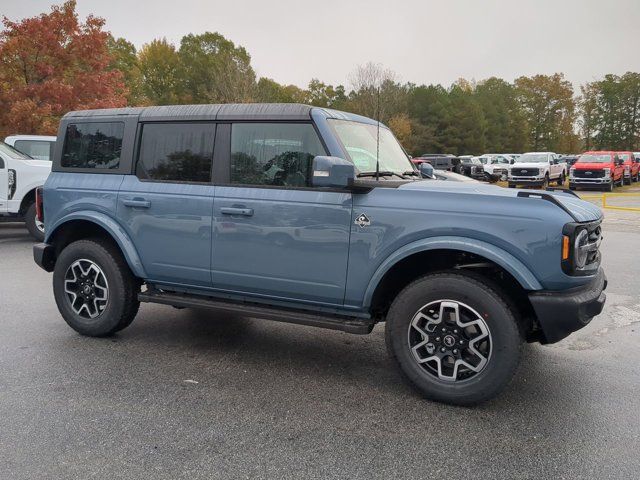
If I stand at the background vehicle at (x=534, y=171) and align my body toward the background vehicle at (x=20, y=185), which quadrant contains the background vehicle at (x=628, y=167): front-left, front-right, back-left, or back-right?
back-left

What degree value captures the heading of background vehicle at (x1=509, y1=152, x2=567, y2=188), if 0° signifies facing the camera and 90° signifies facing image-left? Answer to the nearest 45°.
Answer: approximately 45°

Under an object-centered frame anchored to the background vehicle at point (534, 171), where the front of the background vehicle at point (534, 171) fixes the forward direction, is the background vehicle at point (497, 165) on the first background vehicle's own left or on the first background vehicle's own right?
on the first background vehicle's own right

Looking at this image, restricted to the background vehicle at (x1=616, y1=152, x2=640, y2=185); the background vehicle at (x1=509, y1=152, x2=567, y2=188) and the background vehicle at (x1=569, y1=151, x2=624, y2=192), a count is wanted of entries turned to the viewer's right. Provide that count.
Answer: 0

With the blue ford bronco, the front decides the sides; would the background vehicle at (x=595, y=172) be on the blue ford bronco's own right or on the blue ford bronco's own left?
on the blue ford bronco's own left

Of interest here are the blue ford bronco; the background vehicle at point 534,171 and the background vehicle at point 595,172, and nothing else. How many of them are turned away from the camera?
0

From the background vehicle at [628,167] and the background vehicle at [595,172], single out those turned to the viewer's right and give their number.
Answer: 0

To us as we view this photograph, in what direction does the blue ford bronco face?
facing the viewer and to the right of the viewer

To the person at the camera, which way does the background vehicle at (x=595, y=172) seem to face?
facing the viewer and to the left of the viewer
